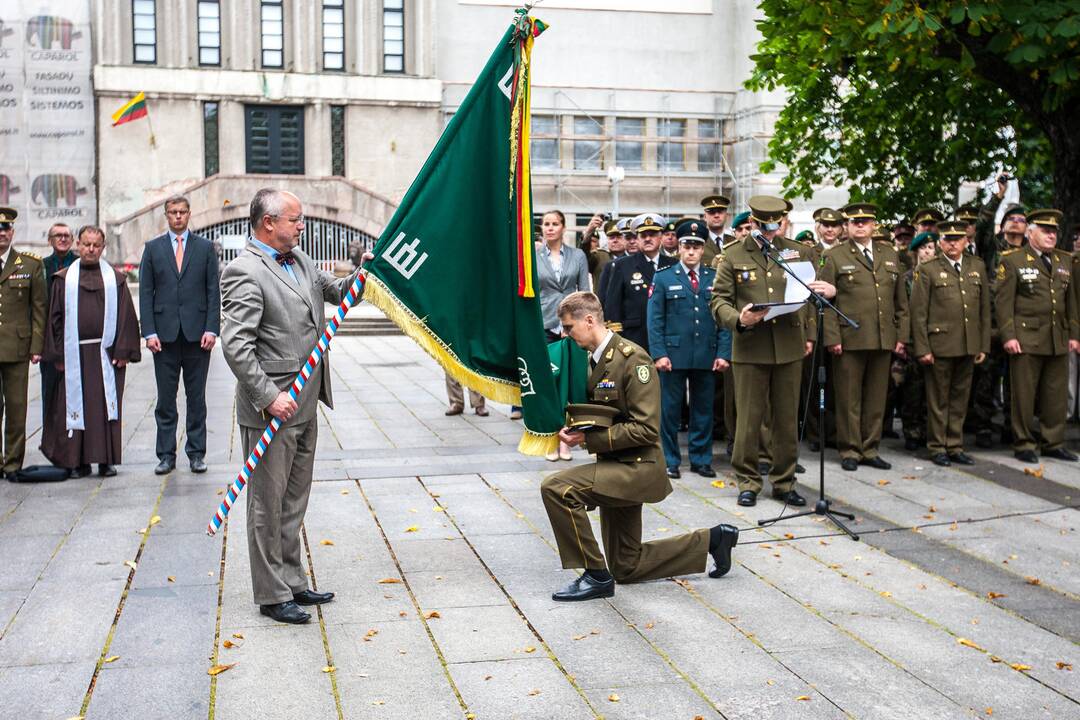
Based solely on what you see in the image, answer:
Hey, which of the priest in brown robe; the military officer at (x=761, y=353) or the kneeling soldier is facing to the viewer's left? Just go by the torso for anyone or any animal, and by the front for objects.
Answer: the kneeling soldier

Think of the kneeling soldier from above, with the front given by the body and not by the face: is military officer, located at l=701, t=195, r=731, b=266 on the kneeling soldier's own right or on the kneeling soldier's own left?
on the kneeling soldier's own right

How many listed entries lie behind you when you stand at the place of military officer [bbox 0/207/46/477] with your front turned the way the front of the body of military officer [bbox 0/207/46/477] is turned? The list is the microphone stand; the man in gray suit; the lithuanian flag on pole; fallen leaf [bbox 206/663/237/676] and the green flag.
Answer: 1

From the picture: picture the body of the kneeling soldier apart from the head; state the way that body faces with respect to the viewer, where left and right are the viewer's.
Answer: facing to the left of the viewer

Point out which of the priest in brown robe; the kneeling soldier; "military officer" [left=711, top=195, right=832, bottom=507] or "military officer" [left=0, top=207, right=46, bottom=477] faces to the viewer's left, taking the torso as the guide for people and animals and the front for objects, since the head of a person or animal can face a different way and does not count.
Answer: the kneeling soldier

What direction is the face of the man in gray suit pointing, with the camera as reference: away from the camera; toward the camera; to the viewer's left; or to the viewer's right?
to the viewer's right

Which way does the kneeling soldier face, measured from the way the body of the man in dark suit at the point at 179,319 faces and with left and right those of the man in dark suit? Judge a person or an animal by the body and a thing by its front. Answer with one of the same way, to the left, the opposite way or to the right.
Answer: to the right

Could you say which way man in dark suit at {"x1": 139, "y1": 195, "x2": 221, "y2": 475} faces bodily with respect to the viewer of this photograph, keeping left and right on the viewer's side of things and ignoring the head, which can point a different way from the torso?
facing the viewer

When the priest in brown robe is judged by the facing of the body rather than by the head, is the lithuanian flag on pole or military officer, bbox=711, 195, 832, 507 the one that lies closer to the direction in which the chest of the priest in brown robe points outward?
the military officer

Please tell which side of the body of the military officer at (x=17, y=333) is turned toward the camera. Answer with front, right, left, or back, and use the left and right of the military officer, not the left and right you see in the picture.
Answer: front

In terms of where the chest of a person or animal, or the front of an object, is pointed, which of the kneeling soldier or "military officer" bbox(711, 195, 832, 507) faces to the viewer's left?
the kneeling soldier

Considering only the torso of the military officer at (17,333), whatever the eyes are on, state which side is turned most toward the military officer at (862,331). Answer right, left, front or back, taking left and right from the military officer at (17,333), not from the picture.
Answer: left

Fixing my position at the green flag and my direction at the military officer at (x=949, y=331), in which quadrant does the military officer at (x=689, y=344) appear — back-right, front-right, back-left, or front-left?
front-left

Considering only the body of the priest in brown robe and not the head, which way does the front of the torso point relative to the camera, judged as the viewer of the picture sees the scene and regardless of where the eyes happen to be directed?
toward the camera

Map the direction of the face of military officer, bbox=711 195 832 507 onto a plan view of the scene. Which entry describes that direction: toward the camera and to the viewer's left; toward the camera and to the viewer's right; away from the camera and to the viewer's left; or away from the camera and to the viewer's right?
toward the camera and to the viewer's left
